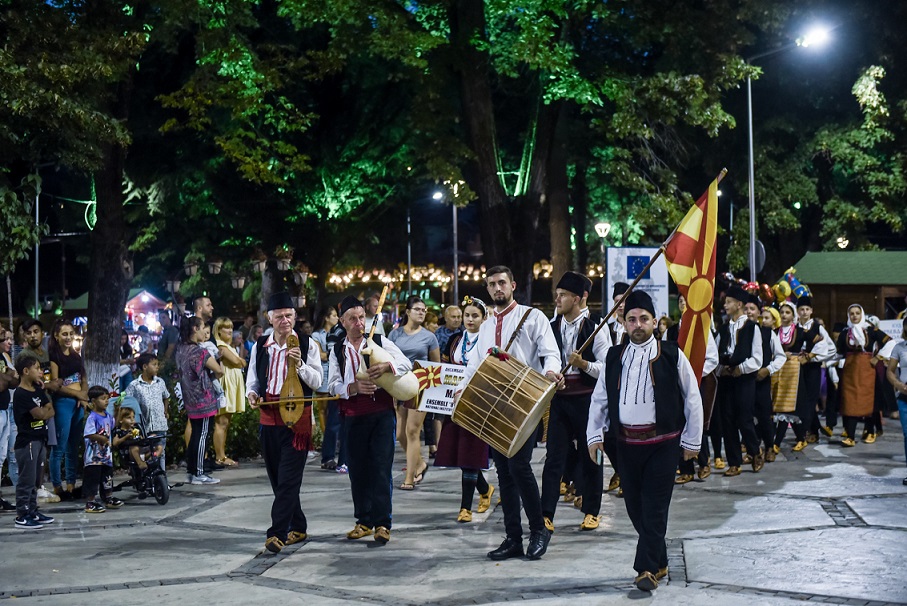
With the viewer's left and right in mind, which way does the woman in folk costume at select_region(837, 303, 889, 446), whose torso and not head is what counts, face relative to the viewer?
facing the viewer

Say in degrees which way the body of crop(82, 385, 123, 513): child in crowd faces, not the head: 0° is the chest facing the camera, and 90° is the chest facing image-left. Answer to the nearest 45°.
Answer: approximately 315°

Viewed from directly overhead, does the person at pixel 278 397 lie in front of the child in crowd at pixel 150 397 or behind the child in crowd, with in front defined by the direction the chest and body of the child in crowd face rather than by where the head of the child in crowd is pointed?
in front

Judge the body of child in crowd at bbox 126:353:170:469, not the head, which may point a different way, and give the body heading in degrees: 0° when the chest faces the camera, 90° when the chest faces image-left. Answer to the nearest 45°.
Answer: approximately 315°

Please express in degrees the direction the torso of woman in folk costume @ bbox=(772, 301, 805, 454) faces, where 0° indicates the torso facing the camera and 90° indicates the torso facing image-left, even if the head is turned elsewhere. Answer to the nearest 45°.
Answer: approximately 45°

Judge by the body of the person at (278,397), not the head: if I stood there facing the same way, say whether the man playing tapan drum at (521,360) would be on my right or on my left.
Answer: on my left

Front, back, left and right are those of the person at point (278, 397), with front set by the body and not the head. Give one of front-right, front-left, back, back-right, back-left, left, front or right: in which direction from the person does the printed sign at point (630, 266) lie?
back-left
